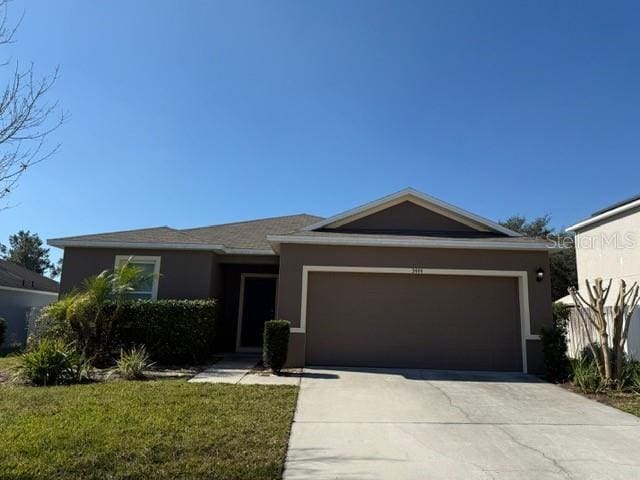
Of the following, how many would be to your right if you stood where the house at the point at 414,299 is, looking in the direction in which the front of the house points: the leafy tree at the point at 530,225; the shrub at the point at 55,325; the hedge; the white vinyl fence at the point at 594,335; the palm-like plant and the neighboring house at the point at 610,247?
3

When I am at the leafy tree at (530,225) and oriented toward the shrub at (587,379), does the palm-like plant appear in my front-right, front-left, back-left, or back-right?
front-right

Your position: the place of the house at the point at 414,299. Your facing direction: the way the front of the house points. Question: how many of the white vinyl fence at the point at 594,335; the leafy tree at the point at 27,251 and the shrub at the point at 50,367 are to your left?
1

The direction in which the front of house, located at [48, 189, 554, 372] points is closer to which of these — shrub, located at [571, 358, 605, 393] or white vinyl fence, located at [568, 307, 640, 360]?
the shrub

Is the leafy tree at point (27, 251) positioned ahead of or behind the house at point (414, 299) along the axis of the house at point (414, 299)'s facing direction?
behind

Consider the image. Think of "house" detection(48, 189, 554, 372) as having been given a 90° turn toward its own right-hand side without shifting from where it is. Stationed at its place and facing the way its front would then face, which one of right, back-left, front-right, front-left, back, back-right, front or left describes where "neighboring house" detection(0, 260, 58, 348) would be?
front-right

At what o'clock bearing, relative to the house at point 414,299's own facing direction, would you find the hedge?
The hedge is roughly at 3 o'clock from the house.

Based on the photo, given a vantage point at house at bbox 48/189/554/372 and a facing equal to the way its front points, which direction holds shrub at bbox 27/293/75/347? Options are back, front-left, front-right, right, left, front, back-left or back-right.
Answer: right

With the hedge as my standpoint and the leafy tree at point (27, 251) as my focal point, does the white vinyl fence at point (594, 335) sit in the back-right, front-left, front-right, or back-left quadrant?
back-right

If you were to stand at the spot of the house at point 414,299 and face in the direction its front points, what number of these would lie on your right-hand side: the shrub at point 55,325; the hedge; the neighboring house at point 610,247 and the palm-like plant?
3

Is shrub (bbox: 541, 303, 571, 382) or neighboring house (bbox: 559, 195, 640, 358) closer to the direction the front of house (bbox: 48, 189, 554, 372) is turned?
the shrub

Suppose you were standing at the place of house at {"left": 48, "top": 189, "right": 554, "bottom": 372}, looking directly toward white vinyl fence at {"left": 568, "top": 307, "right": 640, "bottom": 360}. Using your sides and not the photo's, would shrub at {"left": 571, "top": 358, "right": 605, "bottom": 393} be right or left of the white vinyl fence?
right

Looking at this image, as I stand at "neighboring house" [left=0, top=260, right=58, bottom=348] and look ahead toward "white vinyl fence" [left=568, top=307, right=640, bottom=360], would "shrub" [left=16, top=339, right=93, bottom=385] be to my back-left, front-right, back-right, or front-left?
front-right

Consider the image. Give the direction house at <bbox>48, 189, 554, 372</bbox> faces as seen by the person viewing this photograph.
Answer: facing the viewer

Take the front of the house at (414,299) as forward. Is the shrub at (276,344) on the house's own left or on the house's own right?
on the house's own right

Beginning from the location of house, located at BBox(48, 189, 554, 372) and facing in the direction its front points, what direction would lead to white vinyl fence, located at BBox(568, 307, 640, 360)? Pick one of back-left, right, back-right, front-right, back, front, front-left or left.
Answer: left
